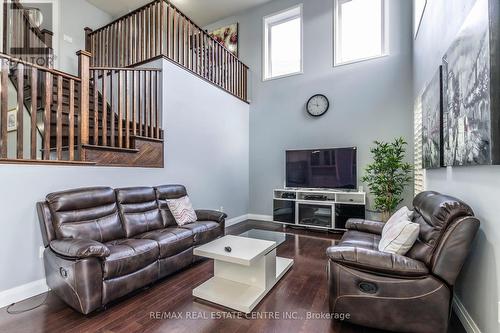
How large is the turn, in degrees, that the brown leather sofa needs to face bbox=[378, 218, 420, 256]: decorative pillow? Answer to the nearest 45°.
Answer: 0° — it already faces it

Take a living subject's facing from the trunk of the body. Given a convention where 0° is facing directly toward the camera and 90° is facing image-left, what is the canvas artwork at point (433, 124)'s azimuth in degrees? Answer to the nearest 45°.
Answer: approximately 90°

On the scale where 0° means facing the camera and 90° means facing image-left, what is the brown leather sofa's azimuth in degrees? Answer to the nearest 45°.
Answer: approximately 315°

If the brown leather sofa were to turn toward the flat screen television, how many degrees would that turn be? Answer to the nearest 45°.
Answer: approximately 45° to its left

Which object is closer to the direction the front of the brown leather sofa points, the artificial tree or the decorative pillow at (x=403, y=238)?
the decorative pillow

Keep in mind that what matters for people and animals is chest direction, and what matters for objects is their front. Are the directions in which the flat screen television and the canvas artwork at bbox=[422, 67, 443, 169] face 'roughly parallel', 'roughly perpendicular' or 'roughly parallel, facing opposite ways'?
roughly perpendicular

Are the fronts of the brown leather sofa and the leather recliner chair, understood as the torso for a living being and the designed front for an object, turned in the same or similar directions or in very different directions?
very different directions

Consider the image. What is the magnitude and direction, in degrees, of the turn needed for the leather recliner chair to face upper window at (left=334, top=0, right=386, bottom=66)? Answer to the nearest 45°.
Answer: approximately 90° to its right

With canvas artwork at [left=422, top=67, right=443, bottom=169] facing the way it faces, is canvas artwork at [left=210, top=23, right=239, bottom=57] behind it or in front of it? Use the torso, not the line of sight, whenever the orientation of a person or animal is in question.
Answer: in front

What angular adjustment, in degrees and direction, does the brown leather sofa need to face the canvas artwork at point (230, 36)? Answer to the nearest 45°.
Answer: approximately 90° to its left

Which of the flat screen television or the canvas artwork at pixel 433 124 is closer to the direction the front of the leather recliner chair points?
the flat screen television

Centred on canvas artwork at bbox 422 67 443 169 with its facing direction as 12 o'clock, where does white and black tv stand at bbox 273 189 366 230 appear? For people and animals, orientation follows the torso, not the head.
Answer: The white and black tv stand is roughly at 1 o'clock from the canvas artwork.

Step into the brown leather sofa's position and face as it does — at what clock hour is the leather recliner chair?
The leather recliner chair is roughly at 12 o'clock from the brown leather sofa.

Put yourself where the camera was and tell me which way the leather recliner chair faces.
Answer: facing to the left of the viewer
